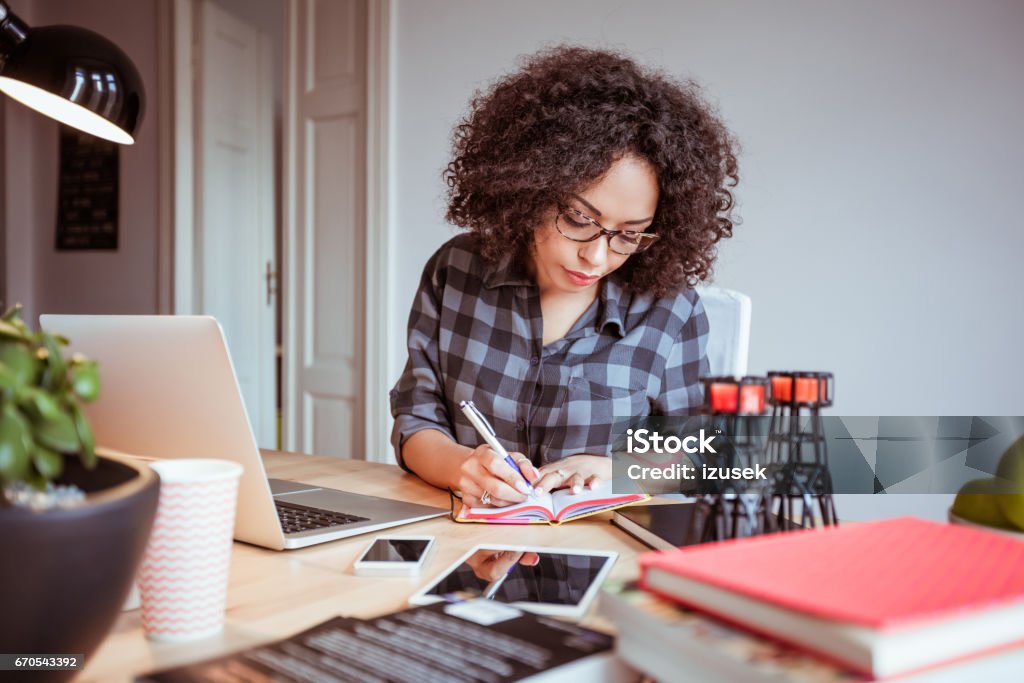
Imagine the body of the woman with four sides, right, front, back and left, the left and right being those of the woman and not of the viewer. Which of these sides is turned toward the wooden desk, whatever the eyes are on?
front

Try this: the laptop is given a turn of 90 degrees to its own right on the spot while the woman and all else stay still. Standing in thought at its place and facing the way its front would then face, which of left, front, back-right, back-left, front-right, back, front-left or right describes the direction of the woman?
left

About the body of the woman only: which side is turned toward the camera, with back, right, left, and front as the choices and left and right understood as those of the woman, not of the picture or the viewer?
front

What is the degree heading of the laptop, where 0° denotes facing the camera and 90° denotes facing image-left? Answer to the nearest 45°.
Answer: approximately 225°
